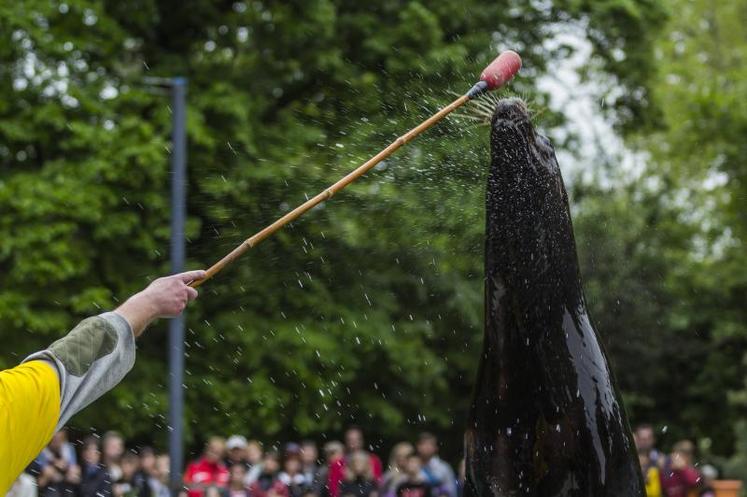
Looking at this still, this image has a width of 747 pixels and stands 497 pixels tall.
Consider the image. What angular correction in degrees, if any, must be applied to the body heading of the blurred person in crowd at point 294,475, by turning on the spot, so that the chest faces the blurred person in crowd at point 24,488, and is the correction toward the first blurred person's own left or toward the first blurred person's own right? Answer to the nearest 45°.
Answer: approximately 45° to the first blurred person's own right

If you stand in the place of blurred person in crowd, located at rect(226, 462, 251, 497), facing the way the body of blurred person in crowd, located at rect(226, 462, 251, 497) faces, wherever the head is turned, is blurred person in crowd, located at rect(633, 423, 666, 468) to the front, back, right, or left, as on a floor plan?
left

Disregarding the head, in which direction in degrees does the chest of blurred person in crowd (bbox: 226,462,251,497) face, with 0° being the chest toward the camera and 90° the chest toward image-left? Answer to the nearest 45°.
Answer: approximately 0°

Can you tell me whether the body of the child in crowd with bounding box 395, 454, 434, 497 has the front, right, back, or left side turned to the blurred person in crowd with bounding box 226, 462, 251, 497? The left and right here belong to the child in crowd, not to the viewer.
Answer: right

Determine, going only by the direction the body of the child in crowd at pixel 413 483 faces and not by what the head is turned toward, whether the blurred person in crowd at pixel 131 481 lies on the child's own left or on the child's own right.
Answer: on the child's own right

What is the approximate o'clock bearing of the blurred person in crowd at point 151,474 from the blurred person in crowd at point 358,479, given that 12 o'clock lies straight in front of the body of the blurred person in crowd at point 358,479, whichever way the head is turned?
the blurred person in crowd at point 151,474 is roughly at 3 o'clock from the blurred person in crowd at point 358,479.

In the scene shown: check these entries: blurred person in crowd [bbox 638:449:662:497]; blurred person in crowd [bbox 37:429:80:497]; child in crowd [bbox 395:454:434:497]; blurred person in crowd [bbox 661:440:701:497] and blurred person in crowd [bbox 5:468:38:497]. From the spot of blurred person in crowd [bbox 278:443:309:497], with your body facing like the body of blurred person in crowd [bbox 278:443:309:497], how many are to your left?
3
